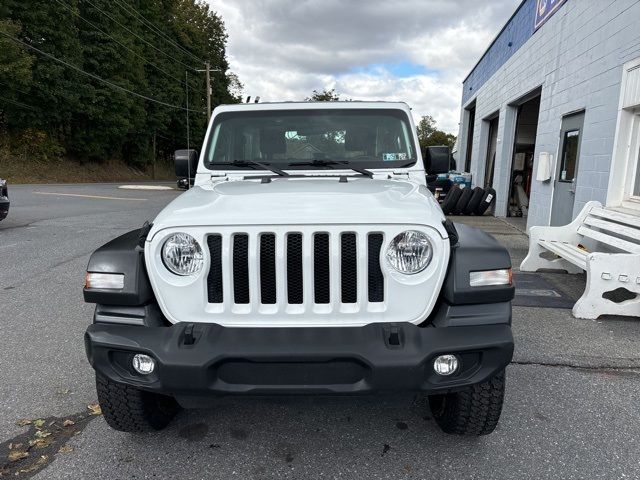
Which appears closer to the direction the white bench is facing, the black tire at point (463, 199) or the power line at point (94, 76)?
the power line

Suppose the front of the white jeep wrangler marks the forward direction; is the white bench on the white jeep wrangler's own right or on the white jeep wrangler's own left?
on the white jeep wrangler's own left

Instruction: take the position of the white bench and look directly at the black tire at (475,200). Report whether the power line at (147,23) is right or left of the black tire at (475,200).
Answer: left

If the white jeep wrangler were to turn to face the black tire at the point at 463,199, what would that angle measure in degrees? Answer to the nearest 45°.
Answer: approximately 135° to its left

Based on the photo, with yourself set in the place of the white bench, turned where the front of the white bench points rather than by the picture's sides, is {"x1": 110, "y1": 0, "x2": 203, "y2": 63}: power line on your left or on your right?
on your right

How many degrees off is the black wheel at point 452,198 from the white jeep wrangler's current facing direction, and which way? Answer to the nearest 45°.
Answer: approximately 180°

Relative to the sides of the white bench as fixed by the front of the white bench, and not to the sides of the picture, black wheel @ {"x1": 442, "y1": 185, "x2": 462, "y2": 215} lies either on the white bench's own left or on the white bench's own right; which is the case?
on the white bench's own right

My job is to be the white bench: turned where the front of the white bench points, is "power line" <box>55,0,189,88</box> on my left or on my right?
on my right

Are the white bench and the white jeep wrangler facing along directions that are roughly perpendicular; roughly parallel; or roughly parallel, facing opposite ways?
roughly perpendicular

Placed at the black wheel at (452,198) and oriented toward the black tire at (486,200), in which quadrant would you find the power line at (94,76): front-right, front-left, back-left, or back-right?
back-left

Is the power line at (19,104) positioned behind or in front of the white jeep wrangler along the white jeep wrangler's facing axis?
behind

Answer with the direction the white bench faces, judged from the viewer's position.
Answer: facing the viewer and to the left of the viewer

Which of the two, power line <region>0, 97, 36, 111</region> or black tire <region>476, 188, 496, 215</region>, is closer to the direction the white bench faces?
the power line

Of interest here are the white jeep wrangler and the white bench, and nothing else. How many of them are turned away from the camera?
0

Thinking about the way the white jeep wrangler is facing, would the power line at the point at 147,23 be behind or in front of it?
behind

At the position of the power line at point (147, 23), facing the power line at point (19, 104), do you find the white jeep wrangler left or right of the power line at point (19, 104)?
left

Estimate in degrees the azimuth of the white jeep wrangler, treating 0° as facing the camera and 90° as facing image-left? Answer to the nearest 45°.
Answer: approximately 0°
